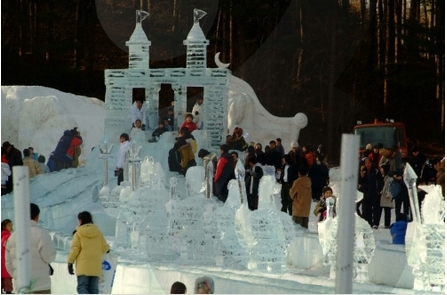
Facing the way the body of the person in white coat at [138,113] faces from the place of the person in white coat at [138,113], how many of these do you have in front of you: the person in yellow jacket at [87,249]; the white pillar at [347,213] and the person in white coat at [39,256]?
3

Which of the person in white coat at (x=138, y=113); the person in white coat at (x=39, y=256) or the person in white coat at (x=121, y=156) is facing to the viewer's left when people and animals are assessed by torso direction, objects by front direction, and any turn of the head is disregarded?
the person in white coat at (x=121, y=156)

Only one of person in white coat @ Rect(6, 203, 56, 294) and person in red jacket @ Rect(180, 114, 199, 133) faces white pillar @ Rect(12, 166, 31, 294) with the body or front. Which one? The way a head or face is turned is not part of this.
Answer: the person in red jacket

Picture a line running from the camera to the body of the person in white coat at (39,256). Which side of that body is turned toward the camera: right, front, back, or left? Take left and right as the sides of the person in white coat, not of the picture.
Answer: back

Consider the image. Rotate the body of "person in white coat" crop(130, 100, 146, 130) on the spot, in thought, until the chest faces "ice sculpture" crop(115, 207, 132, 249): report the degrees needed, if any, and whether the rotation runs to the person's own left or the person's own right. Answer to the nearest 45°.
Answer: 0° — they already face it

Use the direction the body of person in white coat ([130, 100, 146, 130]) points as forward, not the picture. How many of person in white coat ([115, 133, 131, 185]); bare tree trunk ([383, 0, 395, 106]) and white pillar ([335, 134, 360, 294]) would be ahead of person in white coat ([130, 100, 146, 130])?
2

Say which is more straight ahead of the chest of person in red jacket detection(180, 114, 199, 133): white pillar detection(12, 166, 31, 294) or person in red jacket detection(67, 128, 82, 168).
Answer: the white pillar

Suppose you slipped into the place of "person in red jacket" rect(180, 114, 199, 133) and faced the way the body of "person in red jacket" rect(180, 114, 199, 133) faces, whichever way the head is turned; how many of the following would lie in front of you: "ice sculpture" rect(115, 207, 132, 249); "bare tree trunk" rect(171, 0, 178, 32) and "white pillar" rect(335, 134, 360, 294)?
2

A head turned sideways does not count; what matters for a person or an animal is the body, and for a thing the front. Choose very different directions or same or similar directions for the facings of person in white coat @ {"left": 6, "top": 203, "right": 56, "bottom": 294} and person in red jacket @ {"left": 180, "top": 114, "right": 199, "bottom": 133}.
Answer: very different directions

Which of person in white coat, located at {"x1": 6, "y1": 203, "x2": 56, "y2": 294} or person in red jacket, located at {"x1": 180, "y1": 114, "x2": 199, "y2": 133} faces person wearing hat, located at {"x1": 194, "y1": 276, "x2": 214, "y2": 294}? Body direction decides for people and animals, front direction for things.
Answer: the person in red jacket

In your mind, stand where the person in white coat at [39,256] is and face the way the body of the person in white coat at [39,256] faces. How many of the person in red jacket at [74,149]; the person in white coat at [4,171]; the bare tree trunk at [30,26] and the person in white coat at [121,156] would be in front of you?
4

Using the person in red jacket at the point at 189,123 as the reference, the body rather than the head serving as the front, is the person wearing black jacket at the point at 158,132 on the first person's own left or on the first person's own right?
on the first person's own right

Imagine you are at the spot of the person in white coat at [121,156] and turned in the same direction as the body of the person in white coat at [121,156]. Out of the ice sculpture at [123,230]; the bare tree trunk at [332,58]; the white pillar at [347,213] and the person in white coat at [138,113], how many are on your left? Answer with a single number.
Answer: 2

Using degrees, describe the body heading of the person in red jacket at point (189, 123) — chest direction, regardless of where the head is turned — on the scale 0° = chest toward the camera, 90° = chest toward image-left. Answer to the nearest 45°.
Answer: approximately 0°
